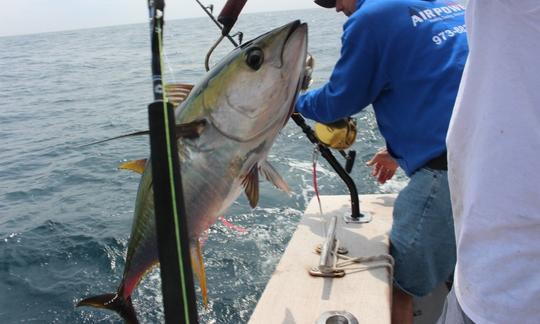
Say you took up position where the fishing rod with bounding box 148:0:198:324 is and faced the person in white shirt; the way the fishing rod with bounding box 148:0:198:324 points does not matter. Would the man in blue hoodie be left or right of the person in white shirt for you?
left

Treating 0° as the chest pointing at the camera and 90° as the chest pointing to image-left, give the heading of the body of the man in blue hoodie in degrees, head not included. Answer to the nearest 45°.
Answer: approximately 135°

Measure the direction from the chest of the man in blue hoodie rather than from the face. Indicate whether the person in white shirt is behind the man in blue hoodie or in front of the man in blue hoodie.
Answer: behind

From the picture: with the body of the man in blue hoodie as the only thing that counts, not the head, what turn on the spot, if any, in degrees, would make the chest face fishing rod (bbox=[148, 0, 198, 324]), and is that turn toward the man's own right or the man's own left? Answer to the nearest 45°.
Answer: approximately 135° to the man's own left
